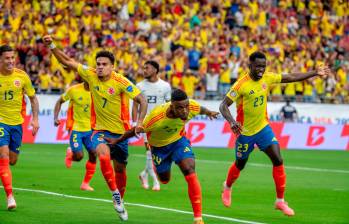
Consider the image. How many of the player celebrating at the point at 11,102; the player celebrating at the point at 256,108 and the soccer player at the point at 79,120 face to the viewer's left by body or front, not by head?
0

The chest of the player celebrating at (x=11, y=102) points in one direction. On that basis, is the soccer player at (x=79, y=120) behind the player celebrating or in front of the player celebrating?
behind

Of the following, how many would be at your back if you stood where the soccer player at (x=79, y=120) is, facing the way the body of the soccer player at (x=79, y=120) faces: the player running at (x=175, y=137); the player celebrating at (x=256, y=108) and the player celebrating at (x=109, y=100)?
0

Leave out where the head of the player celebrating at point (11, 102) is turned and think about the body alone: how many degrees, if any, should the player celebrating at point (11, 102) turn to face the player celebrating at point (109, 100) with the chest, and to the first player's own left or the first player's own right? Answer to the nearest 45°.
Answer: approximately 45° to the first player's own left

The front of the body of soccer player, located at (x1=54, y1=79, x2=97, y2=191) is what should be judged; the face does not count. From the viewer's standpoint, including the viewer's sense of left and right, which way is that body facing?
facing the viewer and to the right of the viewer

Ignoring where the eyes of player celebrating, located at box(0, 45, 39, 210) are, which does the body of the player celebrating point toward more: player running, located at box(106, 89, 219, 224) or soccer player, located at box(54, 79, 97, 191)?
the player running

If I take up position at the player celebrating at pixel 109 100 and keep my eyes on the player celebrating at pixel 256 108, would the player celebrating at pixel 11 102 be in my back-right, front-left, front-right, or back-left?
back-left

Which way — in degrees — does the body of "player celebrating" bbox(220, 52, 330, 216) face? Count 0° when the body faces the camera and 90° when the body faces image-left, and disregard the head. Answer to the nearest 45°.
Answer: approximately 315°

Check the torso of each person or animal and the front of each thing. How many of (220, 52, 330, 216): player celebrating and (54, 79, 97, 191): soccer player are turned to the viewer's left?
0

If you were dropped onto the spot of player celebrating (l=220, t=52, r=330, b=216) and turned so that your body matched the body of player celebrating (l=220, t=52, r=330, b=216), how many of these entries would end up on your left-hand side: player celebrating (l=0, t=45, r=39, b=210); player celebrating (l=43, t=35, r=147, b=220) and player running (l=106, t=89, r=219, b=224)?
0

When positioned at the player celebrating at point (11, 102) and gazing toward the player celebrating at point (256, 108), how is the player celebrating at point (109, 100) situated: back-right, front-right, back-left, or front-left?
front-right

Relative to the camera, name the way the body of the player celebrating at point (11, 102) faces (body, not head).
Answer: toward the camera

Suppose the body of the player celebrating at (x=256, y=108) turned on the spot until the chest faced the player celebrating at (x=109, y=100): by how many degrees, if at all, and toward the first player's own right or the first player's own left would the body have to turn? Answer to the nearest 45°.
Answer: approximately 90° to the first player's own right
